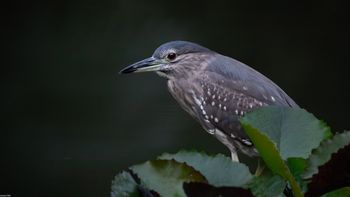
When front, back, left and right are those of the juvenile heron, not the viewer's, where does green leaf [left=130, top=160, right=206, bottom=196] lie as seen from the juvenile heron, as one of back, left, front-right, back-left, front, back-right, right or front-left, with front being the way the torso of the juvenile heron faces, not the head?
left

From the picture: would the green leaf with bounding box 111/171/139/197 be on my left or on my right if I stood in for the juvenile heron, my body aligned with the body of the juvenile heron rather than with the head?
on my left

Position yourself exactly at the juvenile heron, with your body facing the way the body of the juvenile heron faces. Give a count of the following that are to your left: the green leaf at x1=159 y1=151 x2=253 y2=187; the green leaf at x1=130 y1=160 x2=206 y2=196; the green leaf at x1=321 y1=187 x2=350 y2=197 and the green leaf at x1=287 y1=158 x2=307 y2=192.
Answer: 4

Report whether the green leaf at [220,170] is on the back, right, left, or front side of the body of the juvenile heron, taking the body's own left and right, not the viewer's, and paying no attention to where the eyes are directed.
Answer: left

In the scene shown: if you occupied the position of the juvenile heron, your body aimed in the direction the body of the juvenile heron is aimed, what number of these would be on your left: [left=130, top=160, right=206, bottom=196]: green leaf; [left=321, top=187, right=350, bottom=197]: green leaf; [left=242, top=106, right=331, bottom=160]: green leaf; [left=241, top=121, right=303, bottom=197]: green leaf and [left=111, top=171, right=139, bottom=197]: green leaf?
5

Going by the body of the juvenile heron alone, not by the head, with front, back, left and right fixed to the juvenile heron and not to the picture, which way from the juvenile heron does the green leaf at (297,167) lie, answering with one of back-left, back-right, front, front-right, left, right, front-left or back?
left

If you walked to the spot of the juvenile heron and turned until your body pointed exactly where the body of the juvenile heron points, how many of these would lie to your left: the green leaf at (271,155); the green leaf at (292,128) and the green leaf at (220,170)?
3

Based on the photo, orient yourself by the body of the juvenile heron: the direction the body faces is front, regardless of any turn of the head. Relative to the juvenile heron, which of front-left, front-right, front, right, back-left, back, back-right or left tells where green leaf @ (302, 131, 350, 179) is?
back

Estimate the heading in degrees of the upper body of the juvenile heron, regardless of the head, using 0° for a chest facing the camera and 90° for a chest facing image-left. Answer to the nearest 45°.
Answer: approximately 90°

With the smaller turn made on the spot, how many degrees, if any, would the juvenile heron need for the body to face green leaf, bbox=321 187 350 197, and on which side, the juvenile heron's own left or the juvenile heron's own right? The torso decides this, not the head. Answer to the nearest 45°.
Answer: approximately 90° to the juvenile heron's own left

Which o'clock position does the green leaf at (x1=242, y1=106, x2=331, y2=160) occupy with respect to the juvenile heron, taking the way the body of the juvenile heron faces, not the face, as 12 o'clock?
The green leaf is roughly at 7 o'clock from the juvenile heron.
